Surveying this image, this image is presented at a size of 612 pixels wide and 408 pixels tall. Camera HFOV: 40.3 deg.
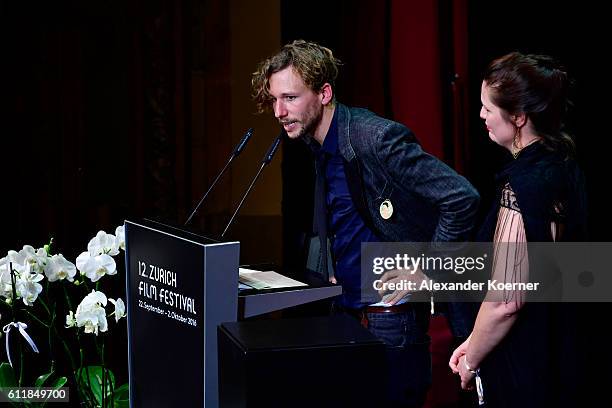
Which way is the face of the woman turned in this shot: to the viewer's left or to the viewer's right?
to the viewer's left

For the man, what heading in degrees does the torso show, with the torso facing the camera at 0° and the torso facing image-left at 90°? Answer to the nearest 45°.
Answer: approximately 45°

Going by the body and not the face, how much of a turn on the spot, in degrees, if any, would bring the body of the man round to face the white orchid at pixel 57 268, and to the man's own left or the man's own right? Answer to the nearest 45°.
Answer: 0° — they already face it

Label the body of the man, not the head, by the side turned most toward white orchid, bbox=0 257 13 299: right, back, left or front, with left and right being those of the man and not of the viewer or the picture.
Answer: front

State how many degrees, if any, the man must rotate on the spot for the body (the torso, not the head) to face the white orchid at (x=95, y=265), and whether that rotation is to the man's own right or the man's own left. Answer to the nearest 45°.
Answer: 0° — they already face it

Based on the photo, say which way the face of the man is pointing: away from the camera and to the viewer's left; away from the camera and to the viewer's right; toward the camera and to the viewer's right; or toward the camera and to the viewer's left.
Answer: toward the camera and to the viewer's left

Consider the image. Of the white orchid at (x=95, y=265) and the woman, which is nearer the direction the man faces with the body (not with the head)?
the white orchid

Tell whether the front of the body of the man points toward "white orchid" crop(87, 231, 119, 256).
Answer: yes
